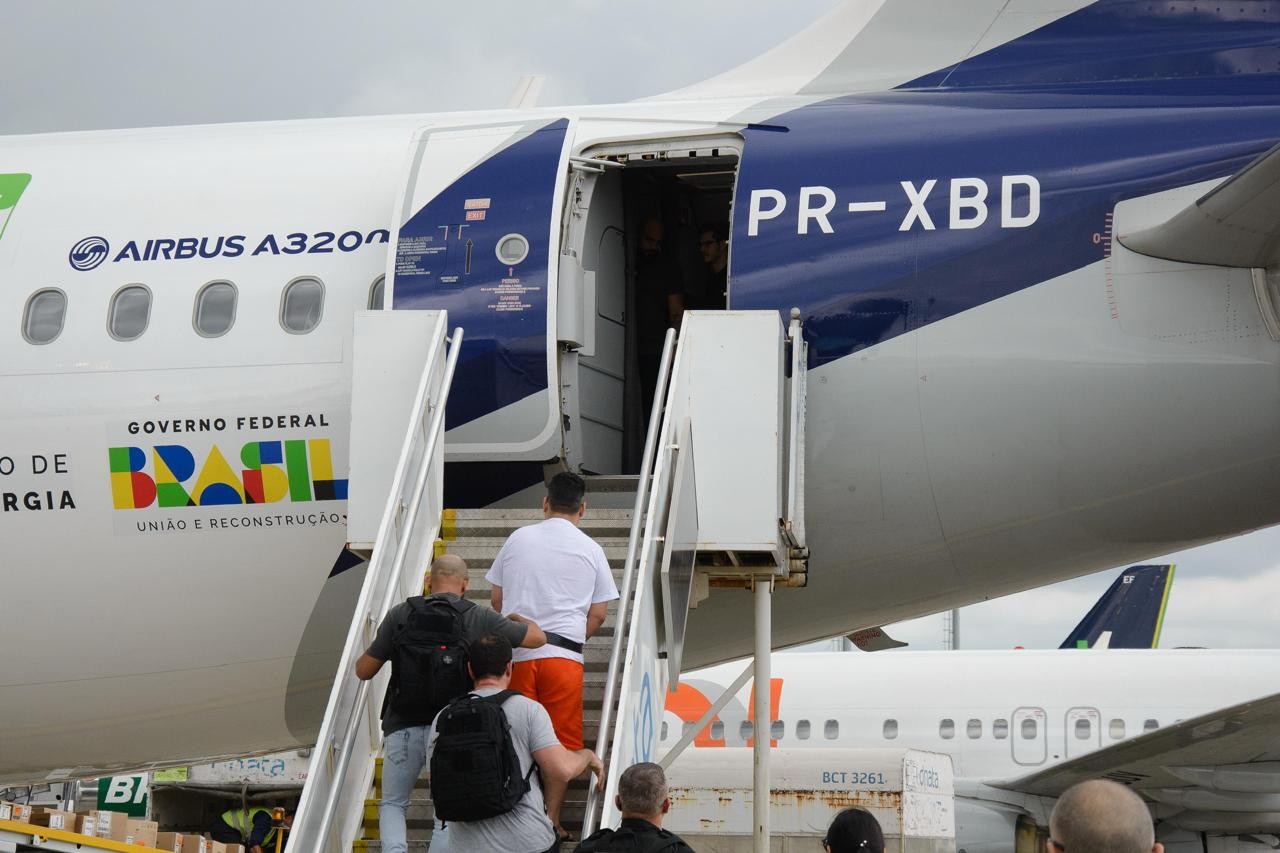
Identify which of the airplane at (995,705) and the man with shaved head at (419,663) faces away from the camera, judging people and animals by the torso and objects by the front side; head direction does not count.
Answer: the man with shaved head

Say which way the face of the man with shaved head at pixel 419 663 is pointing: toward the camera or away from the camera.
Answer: away from the camera

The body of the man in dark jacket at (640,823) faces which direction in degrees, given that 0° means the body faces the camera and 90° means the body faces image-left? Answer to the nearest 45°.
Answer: approximately 180°

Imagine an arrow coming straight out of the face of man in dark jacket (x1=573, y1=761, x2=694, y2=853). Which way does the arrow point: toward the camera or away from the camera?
away from the camera

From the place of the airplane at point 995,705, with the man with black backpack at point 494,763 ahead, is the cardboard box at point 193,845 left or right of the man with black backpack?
right

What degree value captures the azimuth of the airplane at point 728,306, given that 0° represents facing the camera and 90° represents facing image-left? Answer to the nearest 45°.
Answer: approximately 90°

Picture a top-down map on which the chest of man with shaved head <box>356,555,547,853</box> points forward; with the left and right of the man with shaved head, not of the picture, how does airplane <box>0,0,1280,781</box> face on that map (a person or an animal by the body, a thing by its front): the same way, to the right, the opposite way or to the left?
to the left

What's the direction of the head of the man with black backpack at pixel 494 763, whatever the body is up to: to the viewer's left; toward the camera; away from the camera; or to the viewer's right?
away from the camera

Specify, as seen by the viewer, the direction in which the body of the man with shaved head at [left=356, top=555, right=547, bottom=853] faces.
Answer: away from the camera

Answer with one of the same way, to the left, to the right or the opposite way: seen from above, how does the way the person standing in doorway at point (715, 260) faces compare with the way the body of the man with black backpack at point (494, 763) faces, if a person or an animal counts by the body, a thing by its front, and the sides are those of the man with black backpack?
the opposite way

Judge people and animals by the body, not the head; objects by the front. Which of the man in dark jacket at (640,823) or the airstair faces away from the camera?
the man in dark jacket

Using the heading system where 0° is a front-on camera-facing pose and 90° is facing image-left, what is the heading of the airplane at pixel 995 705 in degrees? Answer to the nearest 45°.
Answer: approximately 90°
